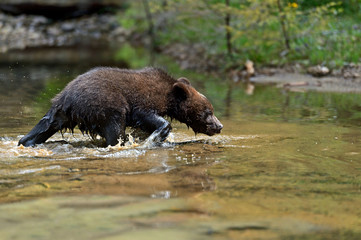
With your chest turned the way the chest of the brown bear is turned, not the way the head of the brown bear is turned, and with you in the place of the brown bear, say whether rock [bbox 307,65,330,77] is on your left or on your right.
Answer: on your left

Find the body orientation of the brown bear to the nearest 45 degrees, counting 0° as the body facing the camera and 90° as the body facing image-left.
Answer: approximately 270°

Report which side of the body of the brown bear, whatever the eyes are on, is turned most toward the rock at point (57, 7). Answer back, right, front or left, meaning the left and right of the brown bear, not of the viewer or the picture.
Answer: left

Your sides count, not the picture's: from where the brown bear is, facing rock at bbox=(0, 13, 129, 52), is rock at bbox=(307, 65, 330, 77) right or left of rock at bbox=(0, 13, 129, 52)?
right
